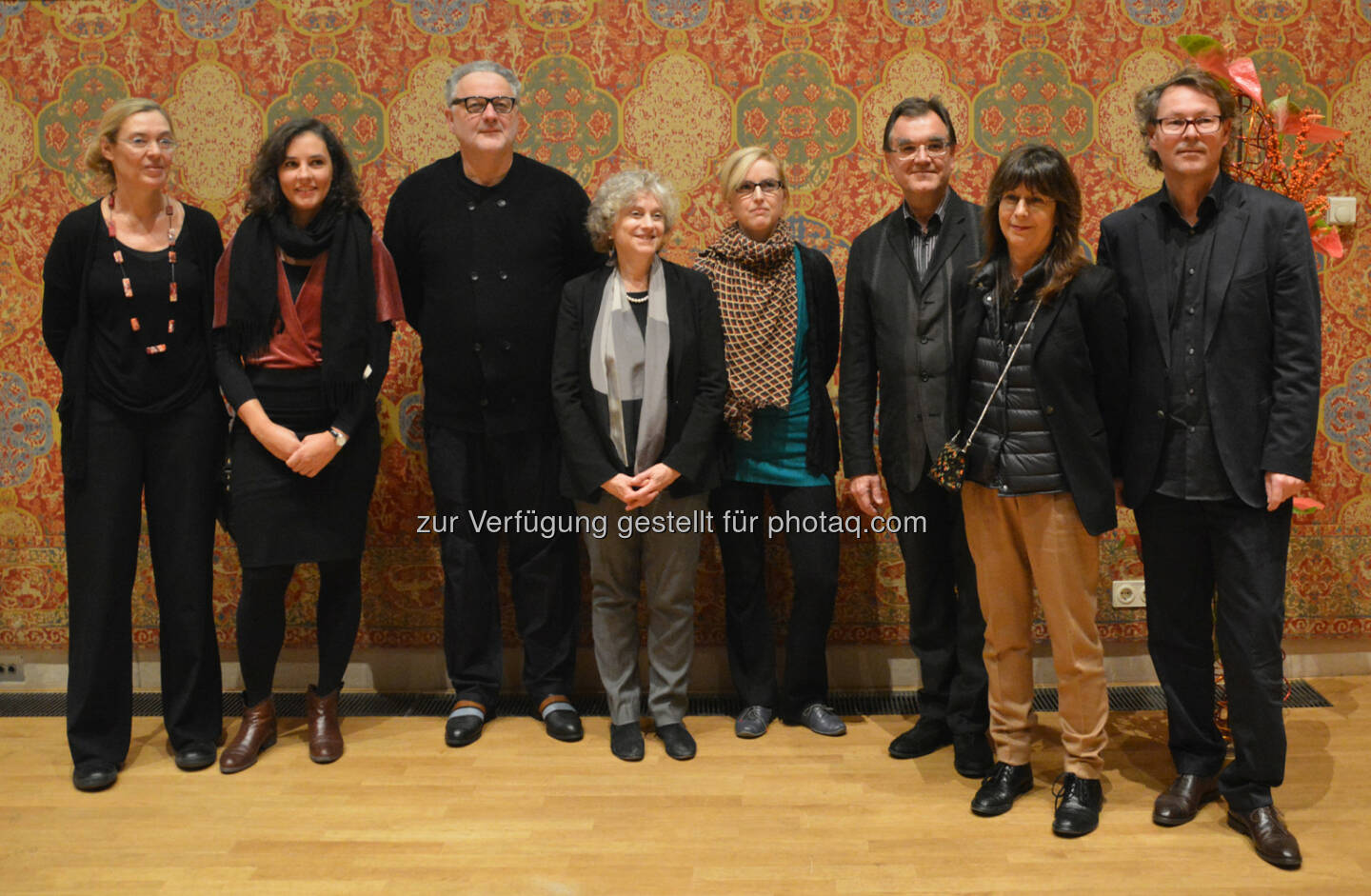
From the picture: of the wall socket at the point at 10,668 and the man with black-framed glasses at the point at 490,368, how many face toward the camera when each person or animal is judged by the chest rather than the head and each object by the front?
2

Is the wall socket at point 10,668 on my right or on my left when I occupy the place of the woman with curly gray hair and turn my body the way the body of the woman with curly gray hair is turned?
on my right

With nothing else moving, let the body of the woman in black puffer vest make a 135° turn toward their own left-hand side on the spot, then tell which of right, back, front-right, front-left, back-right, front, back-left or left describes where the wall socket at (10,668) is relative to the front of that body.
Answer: back

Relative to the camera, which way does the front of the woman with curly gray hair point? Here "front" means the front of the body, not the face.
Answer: toward the camera

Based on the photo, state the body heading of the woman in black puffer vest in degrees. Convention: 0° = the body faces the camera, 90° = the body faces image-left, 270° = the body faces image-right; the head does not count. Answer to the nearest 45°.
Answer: approximately 45°

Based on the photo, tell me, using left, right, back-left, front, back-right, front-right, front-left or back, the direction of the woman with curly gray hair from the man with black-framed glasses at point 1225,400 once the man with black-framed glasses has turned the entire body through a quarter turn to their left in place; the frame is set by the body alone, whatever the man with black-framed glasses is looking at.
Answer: back

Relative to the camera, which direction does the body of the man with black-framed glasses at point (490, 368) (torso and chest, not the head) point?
toward the camera

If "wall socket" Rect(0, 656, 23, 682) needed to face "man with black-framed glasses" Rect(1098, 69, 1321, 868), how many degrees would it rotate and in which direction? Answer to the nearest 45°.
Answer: approximately 45° to its left

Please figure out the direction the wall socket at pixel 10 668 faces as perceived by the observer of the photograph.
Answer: facing the viewer

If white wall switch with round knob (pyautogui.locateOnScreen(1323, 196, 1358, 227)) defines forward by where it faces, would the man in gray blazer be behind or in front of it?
in front

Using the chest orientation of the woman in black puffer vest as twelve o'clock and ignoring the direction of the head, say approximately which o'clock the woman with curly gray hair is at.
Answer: The woman with curly gray hair is roughly at 2 o'clock from the woman in black puffer vest.

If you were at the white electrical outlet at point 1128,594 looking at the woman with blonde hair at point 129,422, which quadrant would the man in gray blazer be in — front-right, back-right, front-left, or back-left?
front-left
